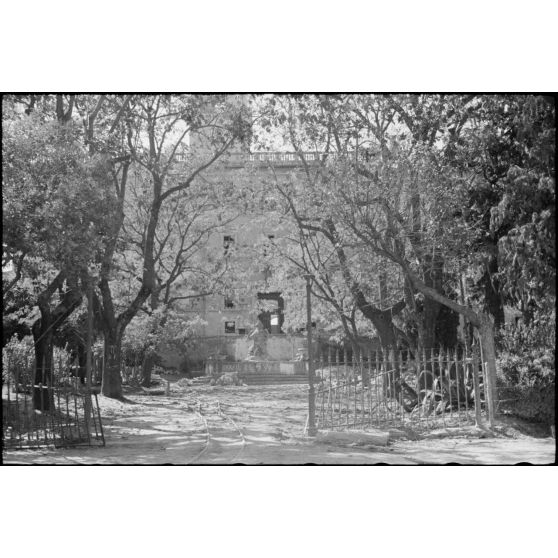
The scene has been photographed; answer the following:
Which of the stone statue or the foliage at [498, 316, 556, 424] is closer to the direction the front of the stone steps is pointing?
the foliage

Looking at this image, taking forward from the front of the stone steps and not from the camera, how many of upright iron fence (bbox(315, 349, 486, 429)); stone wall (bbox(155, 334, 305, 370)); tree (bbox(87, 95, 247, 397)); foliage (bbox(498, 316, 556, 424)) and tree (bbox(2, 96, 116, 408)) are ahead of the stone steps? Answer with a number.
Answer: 4

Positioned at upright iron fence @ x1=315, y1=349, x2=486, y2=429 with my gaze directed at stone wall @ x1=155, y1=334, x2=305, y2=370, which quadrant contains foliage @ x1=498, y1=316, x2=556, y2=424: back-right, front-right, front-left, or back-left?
back-right

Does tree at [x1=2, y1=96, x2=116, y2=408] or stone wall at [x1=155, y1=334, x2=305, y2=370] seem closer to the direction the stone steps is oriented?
the tree

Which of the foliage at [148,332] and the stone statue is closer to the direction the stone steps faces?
the foliage

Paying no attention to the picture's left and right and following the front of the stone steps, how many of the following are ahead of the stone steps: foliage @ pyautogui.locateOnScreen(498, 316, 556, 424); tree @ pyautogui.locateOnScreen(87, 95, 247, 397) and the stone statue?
2

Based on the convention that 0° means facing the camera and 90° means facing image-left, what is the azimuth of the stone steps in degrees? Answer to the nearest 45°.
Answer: approximately 0°

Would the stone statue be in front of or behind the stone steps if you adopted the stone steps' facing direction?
behind
